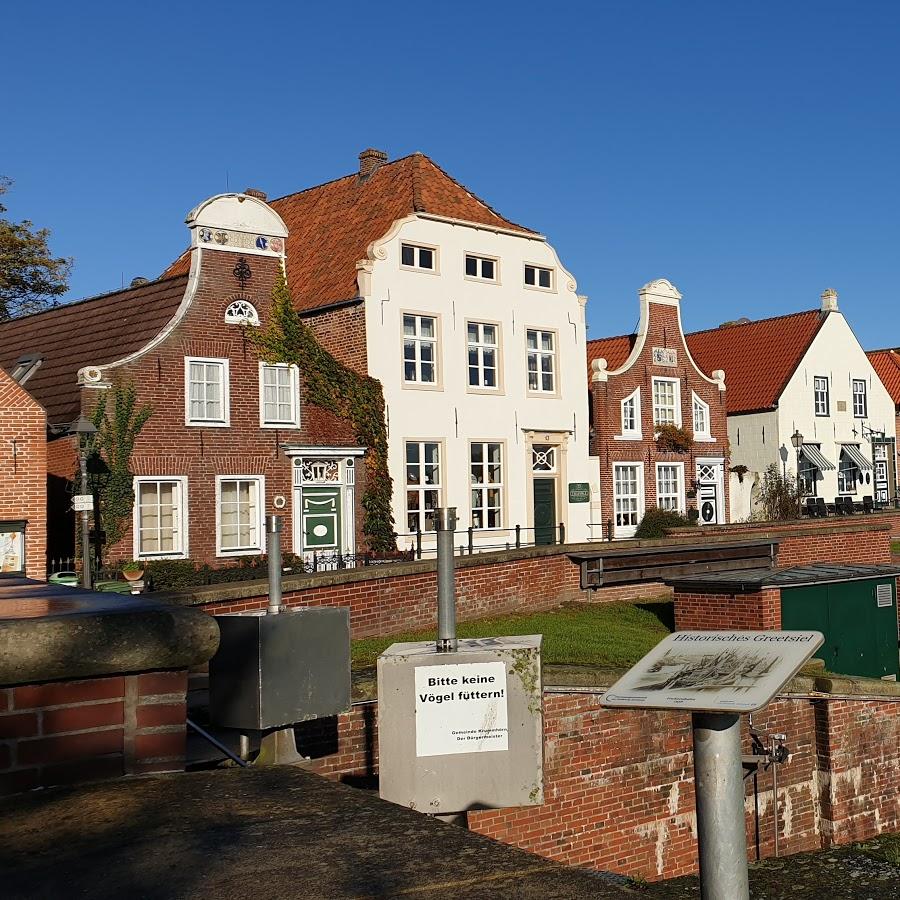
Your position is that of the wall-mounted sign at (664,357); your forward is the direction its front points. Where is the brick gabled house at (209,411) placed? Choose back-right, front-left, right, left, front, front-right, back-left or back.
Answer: front-right

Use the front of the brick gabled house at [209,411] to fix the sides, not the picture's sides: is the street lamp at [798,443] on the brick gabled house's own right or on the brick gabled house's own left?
on the brick gabled house's own left

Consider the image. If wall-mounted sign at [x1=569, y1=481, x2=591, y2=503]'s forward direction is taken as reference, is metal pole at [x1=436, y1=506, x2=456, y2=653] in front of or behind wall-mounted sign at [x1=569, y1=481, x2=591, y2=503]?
in front

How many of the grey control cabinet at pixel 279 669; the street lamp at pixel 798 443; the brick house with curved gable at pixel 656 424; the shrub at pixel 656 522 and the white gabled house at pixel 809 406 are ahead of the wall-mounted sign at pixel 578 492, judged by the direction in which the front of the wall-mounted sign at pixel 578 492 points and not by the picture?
1

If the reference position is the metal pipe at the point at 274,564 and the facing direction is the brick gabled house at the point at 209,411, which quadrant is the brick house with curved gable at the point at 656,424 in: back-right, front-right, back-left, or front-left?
front-right

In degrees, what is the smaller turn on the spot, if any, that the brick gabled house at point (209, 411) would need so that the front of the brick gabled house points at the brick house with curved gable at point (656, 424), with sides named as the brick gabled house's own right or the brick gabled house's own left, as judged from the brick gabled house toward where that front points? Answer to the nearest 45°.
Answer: approximately 90° to the brick gabled house's own left

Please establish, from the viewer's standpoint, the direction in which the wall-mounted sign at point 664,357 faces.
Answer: facing the viewer

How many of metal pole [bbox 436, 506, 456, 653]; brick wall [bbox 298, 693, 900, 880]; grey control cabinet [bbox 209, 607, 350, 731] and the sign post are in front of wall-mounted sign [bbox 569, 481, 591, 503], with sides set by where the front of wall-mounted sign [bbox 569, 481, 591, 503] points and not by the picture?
4

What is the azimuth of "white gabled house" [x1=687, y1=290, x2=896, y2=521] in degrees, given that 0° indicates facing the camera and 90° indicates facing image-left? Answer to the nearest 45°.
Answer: approximately 315°

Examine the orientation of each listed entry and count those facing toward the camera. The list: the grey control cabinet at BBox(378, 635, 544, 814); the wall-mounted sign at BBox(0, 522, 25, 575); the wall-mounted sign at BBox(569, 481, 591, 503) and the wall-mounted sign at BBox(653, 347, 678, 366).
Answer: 4

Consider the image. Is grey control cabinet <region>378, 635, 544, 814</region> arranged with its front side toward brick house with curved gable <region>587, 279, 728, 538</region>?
no

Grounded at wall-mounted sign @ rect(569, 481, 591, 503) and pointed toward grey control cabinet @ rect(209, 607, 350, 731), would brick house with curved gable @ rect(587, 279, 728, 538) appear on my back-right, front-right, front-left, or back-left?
back-left

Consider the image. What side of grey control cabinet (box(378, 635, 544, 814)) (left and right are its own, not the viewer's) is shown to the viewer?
front

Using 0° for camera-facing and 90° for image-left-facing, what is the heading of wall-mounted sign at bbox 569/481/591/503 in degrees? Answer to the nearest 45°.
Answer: approximately 0°

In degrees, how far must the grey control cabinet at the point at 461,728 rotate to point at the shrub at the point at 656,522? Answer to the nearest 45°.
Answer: approximately 180°

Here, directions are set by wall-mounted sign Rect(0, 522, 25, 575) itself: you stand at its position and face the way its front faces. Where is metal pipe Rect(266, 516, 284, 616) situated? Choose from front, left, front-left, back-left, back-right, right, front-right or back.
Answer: front

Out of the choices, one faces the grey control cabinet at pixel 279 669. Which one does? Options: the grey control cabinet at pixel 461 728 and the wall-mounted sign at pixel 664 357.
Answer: the wall-mounted sign
